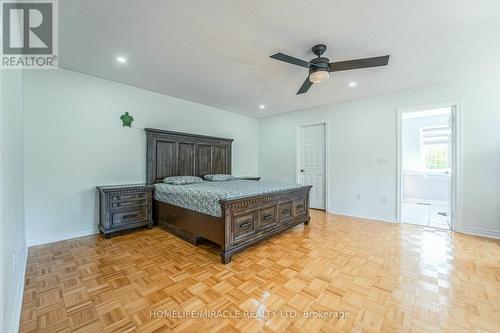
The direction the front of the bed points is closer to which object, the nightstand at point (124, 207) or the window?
the window

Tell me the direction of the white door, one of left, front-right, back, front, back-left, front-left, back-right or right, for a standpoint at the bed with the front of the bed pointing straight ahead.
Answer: left

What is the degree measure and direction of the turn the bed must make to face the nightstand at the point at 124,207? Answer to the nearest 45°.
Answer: approximately 135° to its right

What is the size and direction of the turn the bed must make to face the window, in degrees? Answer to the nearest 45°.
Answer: approximately 45° to its left

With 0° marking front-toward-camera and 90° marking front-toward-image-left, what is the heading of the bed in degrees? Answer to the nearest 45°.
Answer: approximately 315°

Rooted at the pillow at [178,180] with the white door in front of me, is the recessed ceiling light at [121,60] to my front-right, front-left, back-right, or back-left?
back-right
